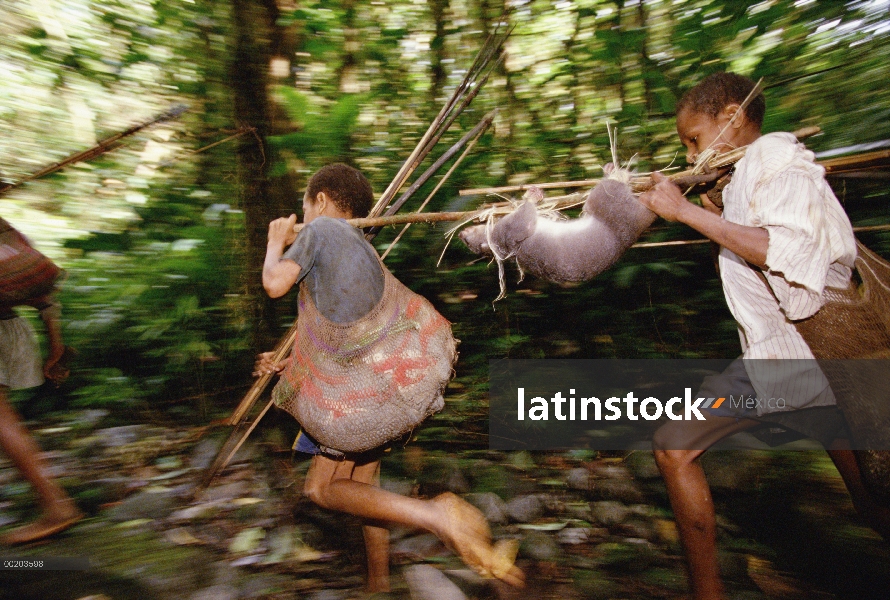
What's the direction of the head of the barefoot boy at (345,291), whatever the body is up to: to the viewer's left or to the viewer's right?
to the viewer's left

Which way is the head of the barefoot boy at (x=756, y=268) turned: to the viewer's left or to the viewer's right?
to the viewer's left

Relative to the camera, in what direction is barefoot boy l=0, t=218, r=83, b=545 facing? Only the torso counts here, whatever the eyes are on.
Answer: to the viewer's left

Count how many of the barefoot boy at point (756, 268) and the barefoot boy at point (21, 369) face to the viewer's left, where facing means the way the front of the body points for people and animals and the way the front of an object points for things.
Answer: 2

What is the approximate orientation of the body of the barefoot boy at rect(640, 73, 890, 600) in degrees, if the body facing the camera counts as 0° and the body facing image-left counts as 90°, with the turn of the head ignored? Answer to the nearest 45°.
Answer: approximately 90°

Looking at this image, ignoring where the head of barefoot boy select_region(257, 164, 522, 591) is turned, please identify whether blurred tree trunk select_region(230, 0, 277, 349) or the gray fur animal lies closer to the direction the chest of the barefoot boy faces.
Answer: the blurred tree trunk

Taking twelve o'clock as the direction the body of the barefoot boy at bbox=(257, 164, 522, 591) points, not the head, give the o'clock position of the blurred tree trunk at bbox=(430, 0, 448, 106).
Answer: The blurred tree trunk is roughly at 2 o'clock from the barefoot boy.

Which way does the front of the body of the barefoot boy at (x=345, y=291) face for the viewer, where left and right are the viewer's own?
facing away from the viewer and to the left of the viewer
